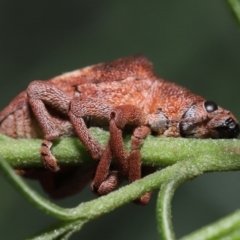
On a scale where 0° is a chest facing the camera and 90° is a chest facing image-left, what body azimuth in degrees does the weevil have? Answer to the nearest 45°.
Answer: approximately 270°
